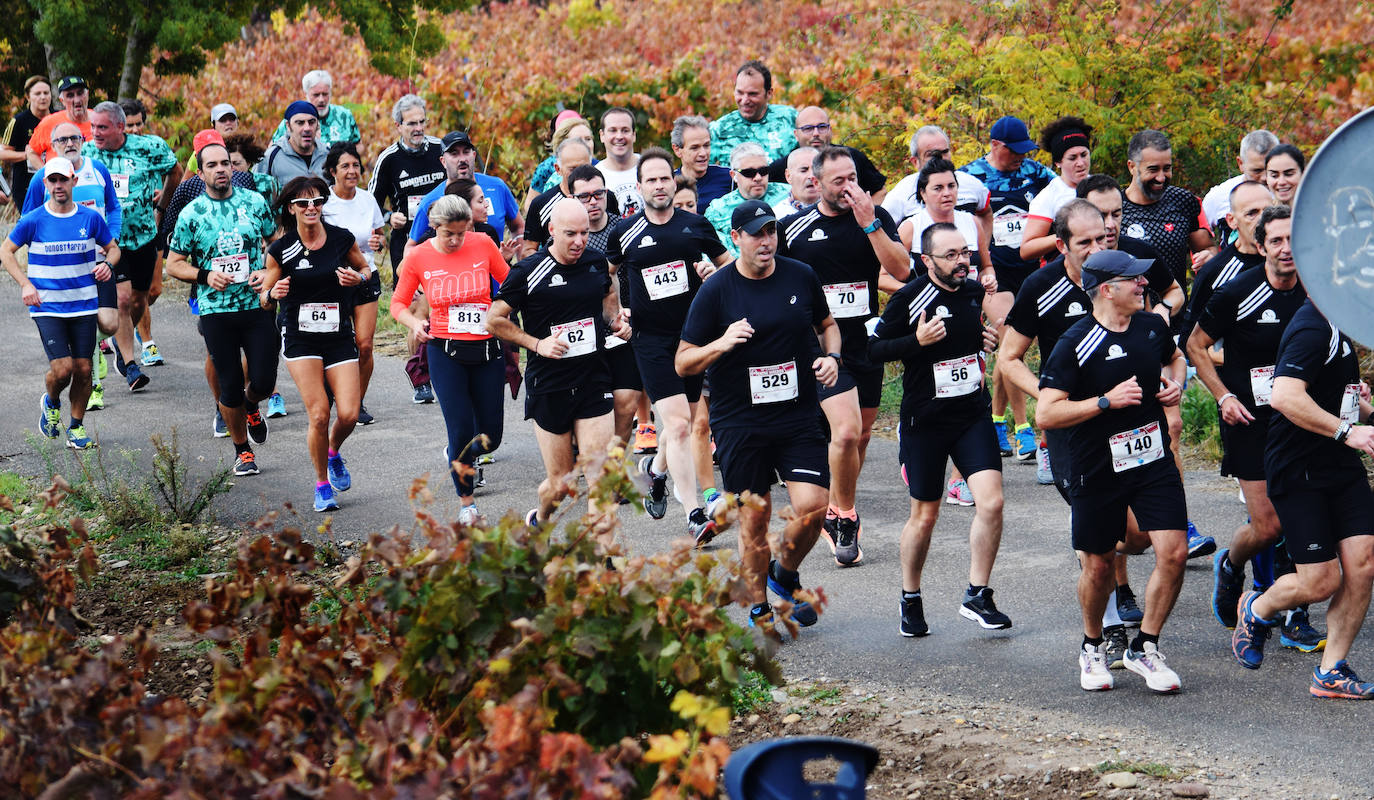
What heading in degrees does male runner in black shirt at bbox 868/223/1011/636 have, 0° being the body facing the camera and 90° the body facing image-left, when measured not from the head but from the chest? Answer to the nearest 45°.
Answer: approximately 315°

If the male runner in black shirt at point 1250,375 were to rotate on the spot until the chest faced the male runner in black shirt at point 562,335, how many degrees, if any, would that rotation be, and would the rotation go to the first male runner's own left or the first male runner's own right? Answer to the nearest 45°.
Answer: approximately 135° to the first male runner's own right

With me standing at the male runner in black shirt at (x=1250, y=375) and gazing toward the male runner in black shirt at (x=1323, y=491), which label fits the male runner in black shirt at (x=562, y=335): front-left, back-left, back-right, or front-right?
back-right

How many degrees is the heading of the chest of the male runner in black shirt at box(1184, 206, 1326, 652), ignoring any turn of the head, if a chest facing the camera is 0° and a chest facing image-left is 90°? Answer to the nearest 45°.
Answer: approximately 315°

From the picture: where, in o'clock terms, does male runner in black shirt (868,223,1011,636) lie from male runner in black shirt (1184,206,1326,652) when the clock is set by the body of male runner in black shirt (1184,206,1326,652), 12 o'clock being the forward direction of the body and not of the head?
male runner in black shirt (868,223,1011,636) is roughly at 4 o'clock from male runner in black shirt (1184,206,1326,652).
